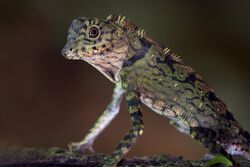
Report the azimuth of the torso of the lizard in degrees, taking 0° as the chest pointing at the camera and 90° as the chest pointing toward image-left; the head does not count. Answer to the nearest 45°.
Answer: approximately 90°
